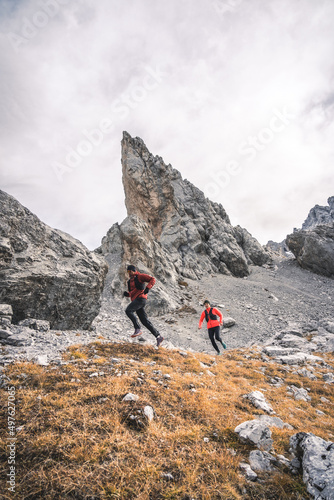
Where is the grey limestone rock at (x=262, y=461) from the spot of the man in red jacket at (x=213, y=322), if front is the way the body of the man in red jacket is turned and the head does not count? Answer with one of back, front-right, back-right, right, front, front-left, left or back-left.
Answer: front-left

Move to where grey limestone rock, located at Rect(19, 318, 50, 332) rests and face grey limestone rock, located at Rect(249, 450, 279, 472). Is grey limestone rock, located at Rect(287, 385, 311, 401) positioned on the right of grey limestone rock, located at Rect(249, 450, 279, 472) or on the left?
left

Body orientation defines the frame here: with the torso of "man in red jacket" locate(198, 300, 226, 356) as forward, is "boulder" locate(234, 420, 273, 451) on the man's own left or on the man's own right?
on the man's own left

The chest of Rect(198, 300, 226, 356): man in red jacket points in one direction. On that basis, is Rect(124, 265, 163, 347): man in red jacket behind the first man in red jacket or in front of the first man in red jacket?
in front

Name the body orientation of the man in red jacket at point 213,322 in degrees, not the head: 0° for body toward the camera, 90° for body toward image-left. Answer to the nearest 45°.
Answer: approximately 45°

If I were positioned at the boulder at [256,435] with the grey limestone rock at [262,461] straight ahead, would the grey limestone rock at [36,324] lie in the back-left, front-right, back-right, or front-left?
back-right

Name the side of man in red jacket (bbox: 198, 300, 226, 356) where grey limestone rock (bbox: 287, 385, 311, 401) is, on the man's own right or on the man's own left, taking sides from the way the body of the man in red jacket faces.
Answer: on the man's own left
